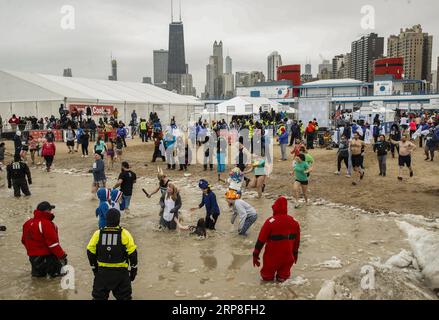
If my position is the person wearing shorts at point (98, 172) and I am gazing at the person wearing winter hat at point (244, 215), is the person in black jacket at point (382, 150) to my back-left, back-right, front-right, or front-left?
front-left

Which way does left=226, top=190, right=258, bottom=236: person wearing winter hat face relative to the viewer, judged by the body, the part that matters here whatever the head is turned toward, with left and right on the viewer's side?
facing to the left of the viewer

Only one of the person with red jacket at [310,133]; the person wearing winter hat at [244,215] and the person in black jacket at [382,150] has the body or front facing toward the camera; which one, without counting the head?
the person in black jacket

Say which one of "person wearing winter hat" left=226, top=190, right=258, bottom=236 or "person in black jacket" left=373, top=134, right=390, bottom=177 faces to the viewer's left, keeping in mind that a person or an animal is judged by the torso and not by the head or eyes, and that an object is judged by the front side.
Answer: the person wearing winter hat

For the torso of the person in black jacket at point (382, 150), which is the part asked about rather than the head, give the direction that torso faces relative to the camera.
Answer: toward the camera

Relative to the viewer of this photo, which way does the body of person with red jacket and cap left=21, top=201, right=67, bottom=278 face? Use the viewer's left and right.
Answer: facing away from the viewer and to the right of the viewer

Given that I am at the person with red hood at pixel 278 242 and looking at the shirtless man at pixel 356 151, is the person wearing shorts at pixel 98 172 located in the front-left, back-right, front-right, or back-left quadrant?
front-left

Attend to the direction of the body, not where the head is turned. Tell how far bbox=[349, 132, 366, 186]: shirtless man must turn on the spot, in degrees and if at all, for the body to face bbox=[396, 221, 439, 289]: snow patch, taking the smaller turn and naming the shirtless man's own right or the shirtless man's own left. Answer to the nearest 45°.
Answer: approximately 45° to the shirtless man's own left

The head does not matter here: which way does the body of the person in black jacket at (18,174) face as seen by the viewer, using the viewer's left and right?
facing away from the viewer
